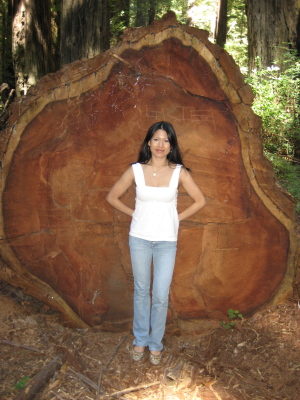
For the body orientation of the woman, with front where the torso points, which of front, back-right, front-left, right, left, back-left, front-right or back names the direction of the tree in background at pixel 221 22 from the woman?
back

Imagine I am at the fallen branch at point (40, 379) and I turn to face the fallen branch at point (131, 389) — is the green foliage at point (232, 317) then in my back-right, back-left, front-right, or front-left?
front-left

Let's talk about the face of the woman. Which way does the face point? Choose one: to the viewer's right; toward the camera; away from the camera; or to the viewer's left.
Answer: toward the camera

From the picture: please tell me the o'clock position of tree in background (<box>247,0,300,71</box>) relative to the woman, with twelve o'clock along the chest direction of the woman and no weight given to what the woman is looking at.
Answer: The tree in background is roughly at 7 o'clock from the woman.

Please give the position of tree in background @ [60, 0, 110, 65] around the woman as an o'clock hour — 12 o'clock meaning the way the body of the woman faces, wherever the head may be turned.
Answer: The tree in background is roughly at 5 o'clock from the woman.

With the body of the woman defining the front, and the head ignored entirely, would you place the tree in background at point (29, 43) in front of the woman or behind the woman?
behind

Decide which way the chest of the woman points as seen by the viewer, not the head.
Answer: toward the camera

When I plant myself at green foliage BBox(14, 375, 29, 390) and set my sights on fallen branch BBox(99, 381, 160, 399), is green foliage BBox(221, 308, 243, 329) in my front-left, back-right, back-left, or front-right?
front-left
